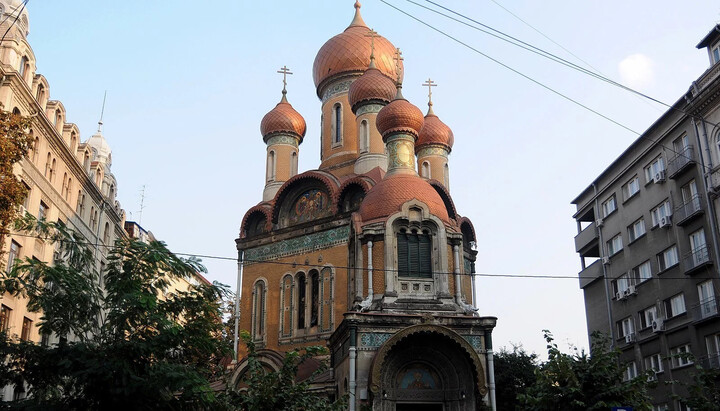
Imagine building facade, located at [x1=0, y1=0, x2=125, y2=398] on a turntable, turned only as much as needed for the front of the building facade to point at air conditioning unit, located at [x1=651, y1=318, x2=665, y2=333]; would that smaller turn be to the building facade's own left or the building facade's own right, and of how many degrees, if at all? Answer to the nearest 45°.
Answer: approximately 45° to the building facade's own left

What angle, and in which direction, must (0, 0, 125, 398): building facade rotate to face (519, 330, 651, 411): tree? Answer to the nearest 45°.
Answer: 0° — it already faces it

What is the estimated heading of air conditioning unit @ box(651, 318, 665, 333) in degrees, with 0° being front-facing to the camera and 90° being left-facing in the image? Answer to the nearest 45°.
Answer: approximately 45°

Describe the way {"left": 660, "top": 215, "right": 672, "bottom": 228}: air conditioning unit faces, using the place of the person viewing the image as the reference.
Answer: facing the viewer and to the left of the viewer

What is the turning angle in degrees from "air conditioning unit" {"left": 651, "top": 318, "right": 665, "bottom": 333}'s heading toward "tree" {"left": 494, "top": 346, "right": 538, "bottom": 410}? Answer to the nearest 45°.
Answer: approximately 90° to its right

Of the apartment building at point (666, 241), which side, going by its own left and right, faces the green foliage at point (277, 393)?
front

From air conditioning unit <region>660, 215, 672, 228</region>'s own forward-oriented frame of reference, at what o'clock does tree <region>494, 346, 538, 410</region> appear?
The tree is roughly at 1 o'clock from the air conditioning unit.

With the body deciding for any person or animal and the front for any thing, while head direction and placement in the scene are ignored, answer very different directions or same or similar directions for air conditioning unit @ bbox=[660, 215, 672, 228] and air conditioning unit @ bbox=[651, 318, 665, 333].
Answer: same or similar directions

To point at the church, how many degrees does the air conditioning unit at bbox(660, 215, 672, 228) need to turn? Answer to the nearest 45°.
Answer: approximately 45° to its right

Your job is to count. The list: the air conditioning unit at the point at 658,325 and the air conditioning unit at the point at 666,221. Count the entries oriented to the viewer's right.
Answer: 0

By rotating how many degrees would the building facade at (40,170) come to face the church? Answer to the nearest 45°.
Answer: approximately 45° to its left

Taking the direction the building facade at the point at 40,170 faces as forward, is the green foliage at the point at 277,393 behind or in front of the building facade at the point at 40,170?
in front

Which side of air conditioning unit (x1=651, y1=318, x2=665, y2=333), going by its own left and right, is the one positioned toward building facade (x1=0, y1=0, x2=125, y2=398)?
front

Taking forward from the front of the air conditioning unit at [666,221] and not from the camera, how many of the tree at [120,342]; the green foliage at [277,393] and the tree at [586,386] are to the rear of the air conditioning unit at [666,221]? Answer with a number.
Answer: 0
